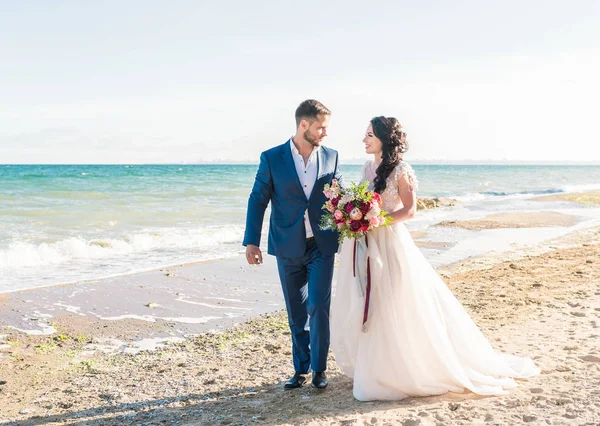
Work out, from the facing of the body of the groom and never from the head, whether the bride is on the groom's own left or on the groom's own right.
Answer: on the groom's own left

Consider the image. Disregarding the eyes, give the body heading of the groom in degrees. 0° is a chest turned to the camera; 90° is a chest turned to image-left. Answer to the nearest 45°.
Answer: approximately 0°

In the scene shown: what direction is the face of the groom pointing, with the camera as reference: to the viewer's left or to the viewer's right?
to the viewer's right
